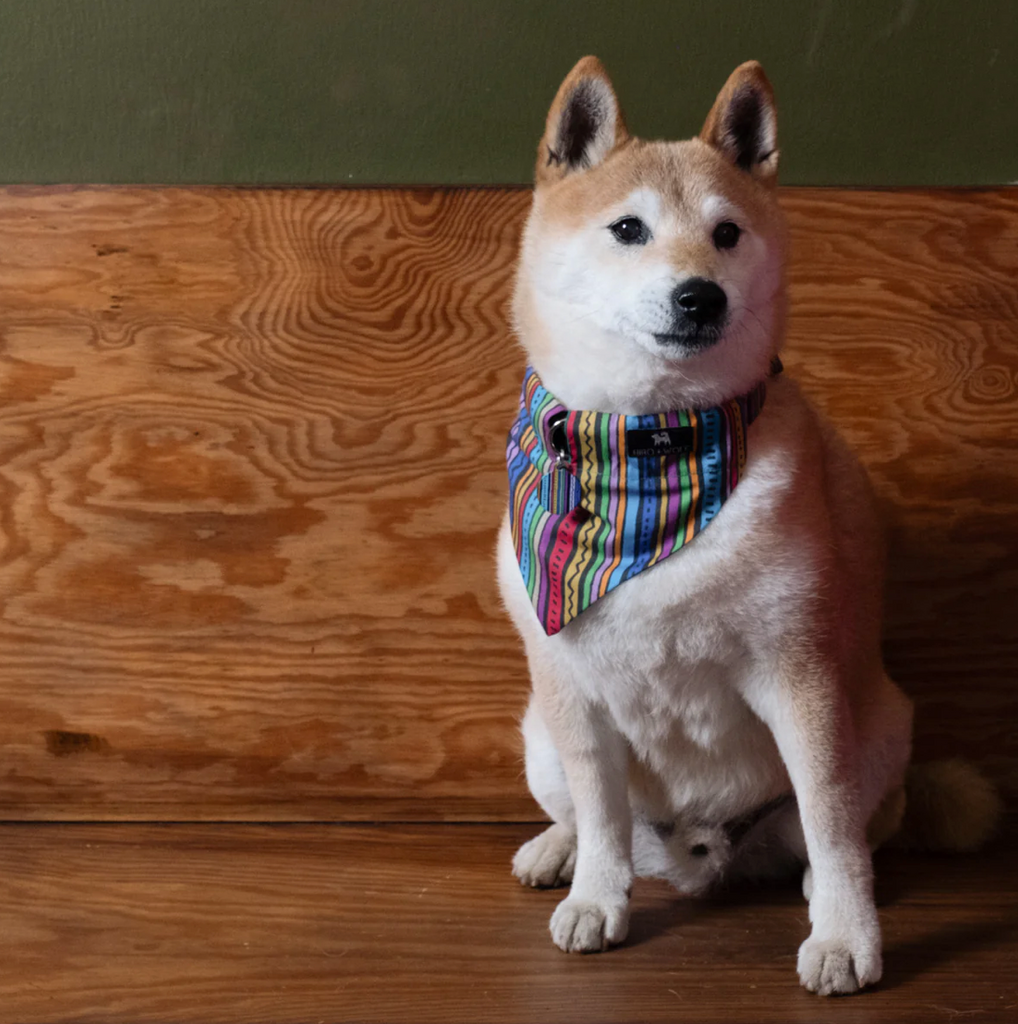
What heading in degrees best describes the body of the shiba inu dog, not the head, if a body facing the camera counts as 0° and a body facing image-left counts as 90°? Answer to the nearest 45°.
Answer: approximately 45°
